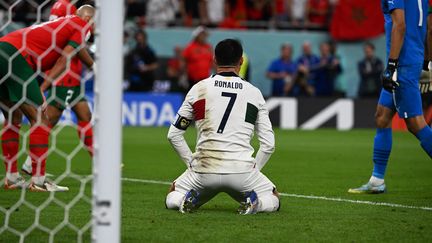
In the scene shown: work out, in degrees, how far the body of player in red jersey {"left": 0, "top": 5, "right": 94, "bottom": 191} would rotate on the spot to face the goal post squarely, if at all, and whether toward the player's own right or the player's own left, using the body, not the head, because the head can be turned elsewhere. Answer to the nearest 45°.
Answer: approximately 90° to the player's own right
